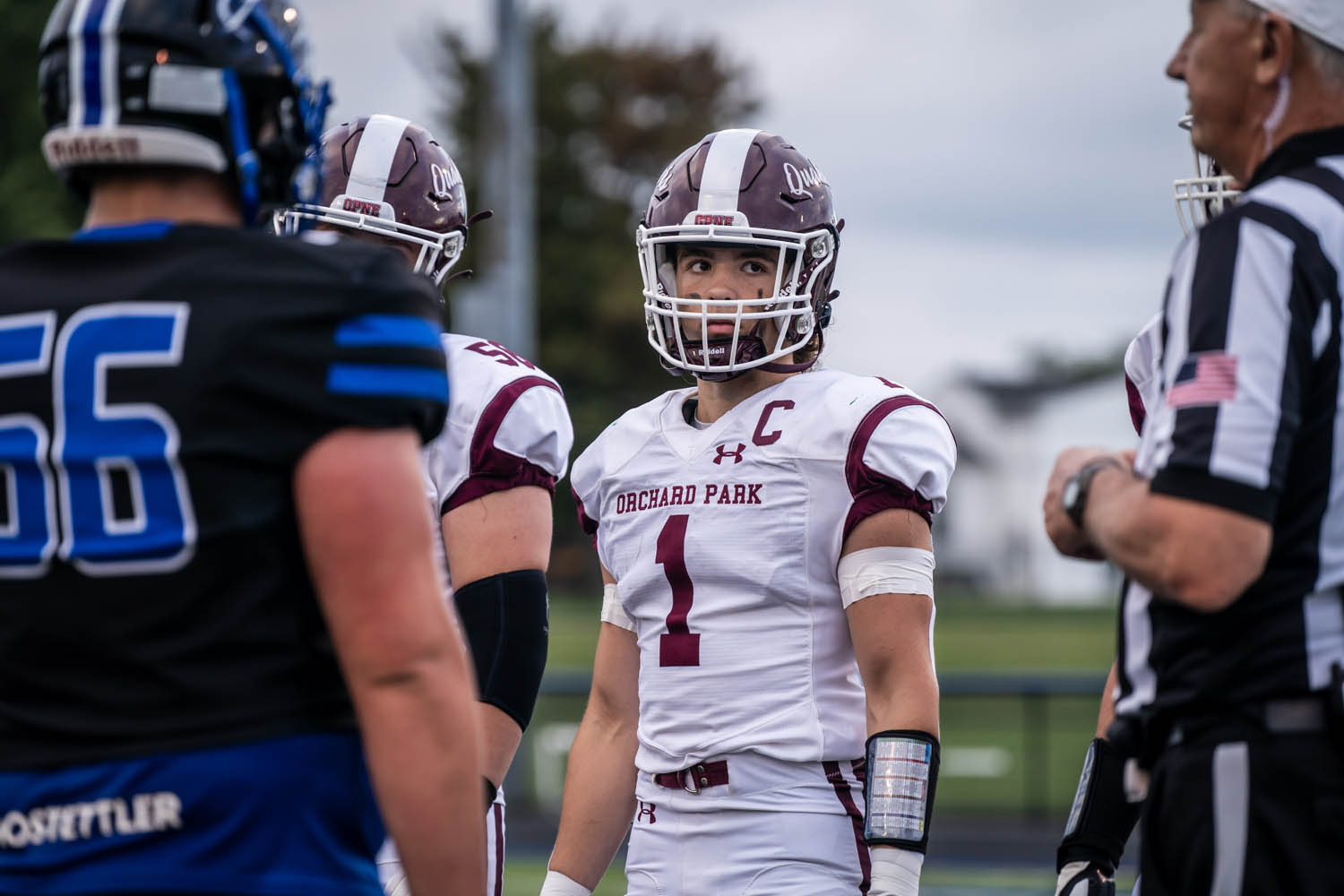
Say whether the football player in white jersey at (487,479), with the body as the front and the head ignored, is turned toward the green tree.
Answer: no

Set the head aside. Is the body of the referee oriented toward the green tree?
no

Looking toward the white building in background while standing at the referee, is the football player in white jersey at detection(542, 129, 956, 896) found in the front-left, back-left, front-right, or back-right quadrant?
front-left

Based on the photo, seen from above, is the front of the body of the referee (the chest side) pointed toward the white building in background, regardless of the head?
no

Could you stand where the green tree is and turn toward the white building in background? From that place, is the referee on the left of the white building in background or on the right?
right

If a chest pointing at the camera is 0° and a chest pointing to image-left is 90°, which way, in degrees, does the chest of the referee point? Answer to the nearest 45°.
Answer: approximately 90°

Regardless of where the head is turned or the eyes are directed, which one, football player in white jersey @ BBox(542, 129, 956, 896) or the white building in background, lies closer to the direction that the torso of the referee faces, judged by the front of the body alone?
the football player in white jersey

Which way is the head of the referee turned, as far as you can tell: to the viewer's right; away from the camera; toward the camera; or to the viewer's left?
to the viewer's left

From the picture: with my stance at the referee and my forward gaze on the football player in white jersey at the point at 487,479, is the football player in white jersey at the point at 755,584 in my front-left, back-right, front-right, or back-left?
front-right

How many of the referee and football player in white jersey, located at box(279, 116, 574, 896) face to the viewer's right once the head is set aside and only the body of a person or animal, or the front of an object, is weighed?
0

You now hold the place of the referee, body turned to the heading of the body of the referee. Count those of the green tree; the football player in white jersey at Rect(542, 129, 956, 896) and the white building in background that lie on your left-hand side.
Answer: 0

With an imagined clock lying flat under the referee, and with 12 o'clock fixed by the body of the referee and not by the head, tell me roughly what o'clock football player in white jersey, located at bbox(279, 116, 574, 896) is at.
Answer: The football player in white jersey is roughly at 1 o'clock from the referee.

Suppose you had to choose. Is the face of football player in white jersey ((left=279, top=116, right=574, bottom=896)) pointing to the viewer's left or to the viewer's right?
to the viewer's left

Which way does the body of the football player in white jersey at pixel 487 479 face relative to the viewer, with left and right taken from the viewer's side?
facing the viewer and to the left of the viewer
